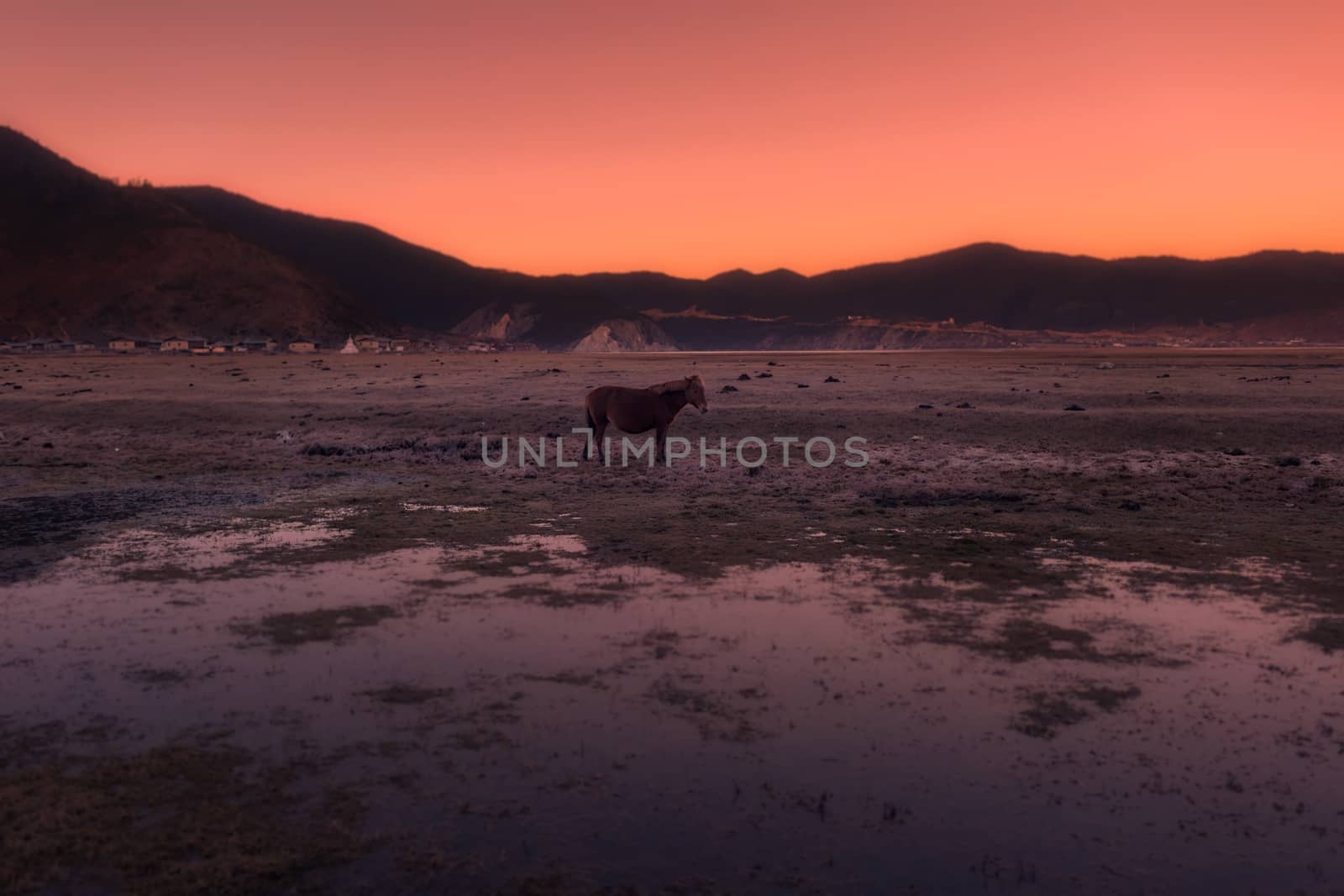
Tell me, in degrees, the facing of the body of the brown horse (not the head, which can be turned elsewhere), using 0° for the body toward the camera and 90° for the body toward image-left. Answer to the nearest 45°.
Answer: approximately 270°
